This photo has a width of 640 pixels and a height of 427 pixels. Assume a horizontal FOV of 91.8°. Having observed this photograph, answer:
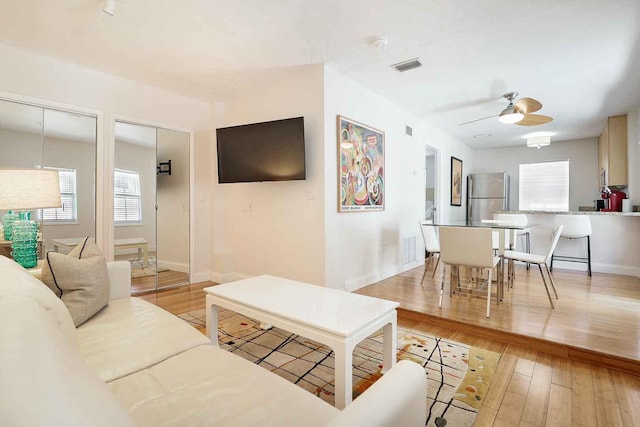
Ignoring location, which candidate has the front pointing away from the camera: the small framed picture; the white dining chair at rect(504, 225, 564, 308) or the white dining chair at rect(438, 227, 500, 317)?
the white dining chair at rect(438, 227, 500, 317)

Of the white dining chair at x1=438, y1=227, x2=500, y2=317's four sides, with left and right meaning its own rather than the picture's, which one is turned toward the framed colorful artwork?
left

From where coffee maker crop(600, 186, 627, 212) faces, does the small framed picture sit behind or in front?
in front

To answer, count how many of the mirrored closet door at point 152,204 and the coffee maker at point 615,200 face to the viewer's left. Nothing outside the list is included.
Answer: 1

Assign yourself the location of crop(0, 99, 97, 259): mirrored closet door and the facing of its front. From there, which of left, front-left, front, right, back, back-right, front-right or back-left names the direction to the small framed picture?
front-left

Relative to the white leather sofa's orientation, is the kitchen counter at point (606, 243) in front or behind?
in front

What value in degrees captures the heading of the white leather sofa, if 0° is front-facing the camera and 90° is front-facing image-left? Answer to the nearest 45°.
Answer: approximately 225°

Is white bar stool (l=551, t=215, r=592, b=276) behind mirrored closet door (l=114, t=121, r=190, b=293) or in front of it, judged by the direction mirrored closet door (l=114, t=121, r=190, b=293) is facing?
in front

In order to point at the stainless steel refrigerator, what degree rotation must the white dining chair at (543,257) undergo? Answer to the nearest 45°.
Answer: approximately 90° to its right

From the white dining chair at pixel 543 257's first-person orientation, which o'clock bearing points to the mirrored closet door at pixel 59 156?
The mirrored closet door is roughly at 11 o'clock from the white dining chair.

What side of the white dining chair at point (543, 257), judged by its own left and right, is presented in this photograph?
left

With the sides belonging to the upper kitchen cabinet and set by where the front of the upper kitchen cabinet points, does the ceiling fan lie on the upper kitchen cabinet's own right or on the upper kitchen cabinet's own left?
on the upper kitchen cabinet's own left

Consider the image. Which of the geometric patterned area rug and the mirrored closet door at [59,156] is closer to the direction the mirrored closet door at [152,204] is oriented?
the geometric patterned area rug

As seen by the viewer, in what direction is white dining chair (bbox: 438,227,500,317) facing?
away from the camera

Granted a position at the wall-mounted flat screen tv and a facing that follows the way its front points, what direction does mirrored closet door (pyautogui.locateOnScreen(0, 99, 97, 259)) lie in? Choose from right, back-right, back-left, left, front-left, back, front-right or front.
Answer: front-right

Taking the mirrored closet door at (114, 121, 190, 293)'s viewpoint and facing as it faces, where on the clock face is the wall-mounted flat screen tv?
The wall-mounted flat screen tv is roughly at 12 o'clock from the mirrored closet door.

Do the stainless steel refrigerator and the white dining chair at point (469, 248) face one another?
yes
